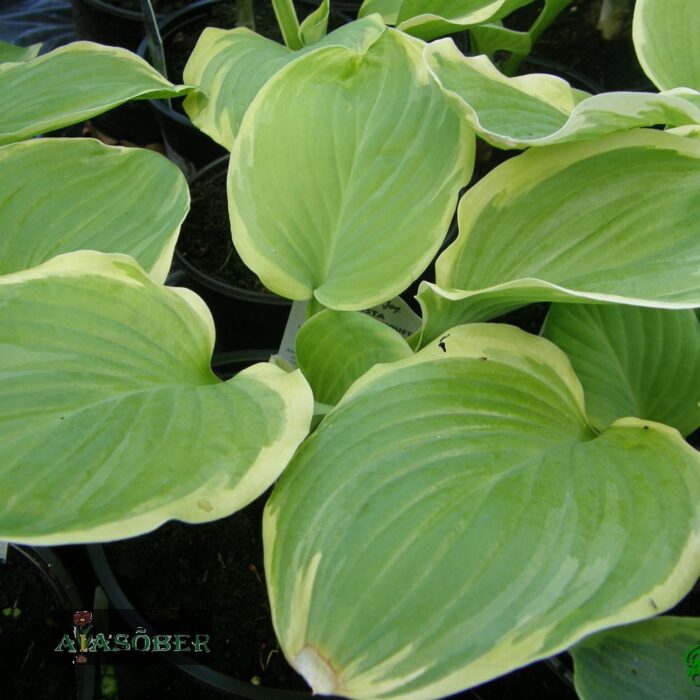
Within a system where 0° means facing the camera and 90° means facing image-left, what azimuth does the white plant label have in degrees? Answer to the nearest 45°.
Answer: approximately 0°
